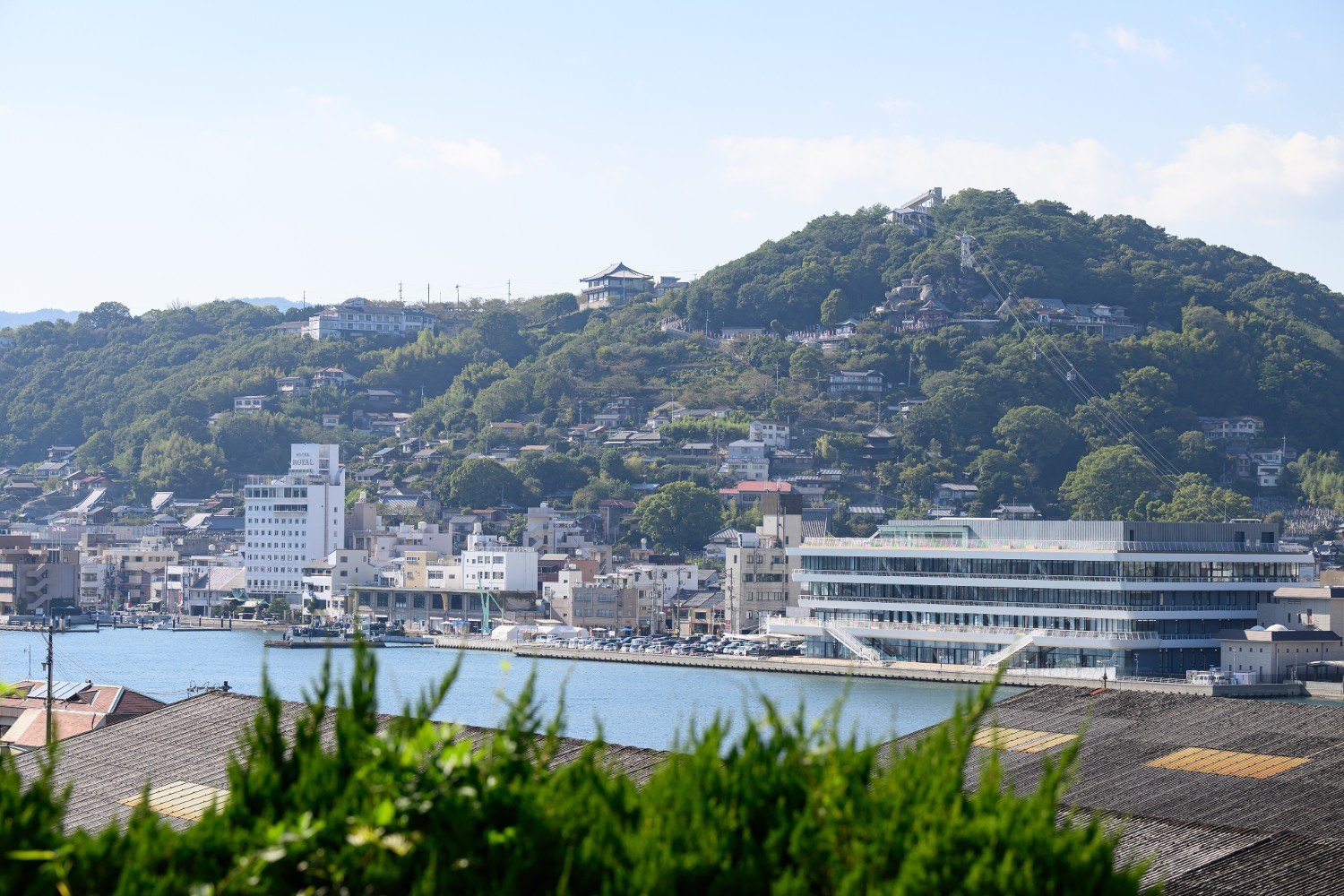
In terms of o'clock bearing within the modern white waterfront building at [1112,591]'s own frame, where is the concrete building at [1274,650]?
The concrete building is roughly at 8 o'clock from the modern white waterfront building.

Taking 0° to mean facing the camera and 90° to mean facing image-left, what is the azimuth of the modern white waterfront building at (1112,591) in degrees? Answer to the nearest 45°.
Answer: approximately 45°
